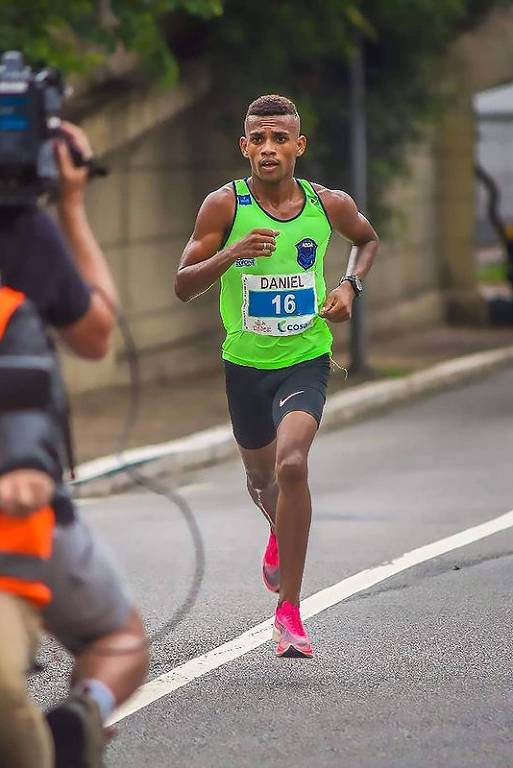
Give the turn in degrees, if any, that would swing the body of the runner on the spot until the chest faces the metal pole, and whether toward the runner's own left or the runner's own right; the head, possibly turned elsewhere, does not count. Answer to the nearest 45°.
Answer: approximately 180°

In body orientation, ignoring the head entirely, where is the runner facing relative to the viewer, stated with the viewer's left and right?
facing the viewer

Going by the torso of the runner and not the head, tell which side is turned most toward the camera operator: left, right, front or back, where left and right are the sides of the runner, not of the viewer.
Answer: front

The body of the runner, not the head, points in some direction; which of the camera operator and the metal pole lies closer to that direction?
the camera operator
